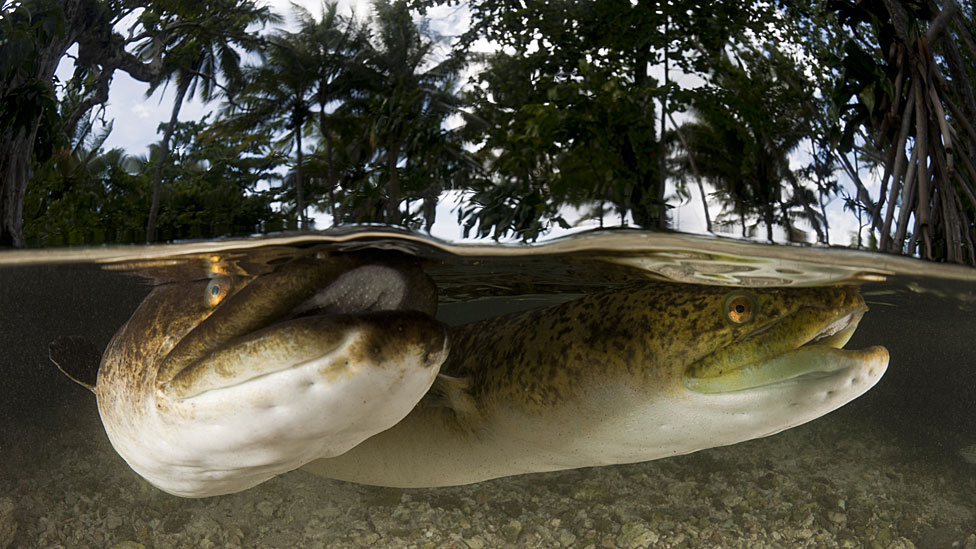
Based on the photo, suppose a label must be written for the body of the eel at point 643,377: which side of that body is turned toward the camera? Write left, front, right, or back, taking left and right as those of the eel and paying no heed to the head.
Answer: right

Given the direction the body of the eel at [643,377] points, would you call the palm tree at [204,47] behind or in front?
behind
